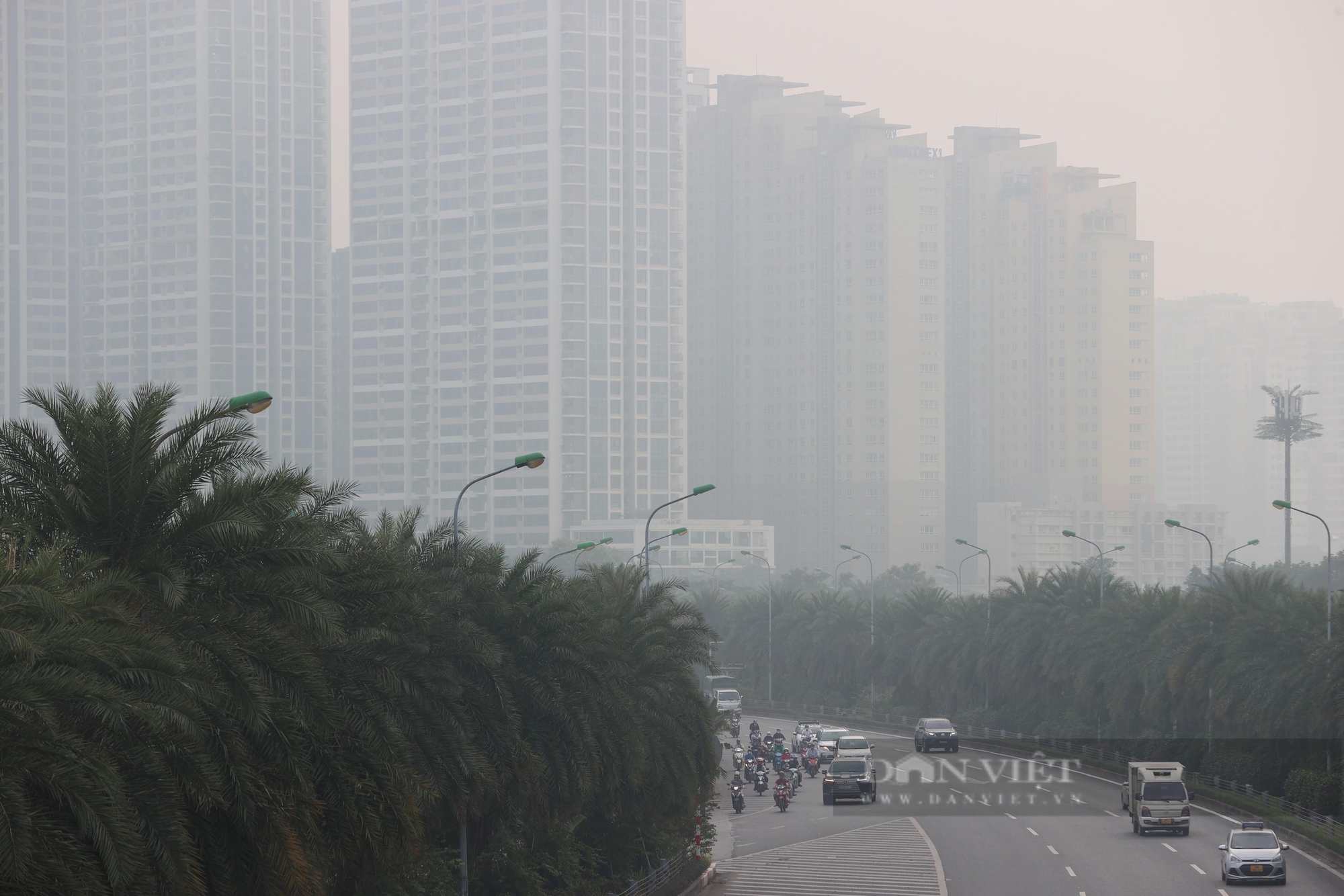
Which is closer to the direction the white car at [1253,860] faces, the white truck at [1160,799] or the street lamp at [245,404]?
the street lamp

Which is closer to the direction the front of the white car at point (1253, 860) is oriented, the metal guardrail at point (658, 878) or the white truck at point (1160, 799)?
the metal guardrail

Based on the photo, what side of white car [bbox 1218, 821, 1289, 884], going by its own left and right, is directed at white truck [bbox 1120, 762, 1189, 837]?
back

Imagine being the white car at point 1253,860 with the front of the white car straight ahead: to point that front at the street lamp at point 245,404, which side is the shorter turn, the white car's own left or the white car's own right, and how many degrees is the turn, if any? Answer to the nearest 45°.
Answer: approximately 45° to the white car's own right

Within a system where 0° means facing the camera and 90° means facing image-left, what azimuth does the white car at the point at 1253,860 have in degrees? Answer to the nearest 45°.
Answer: approximately 0°

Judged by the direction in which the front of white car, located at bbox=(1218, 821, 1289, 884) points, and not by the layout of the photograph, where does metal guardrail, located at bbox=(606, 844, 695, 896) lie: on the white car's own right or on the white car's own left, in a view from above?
on the white car's own right
